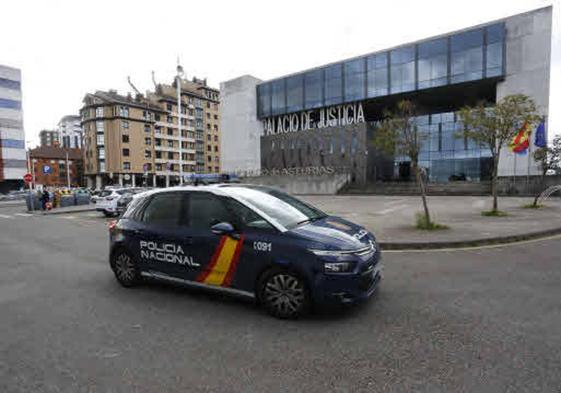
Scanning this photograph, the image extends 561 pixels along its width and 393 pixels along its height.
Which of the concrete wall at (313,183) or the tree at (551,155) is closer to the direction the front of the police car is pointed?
the tree

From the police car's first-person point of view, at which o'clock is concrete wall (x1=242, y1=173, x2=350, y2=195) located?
The concrete wall is roughly at 8 o'clock from the police car.

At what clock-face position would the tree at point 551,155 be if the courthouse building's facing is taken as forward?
The tree is roughly at 10 o'clock from the courthouse building.

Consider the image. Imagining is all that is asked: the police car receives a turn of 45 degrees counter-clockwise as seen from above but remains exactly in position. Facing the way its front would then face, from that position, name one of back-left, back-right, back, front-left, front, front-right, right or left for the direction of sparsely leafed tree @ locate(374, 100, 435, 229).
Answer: front-left

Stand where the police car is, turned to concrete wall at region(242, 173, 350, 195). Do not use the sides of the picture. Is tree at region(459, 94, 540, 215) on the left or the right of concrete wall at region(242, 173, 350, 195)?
right

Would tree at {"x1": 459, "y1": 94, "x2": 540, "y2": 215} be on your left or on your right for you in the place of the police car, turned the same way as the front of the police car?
on your left

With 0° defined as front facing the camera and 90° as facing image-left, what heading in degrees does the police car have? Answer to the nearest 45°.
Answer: approximately 315°

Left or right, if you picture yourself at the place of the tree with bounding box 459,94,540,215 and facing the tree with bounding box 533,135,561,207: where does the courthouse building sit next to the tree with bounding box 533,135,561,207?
left

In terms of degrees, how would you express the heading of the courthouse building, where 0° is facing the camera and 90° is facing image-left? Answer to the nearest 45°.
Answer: approximately 45°

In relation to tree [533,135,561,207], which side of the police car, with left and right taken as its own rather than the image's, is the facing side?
left
